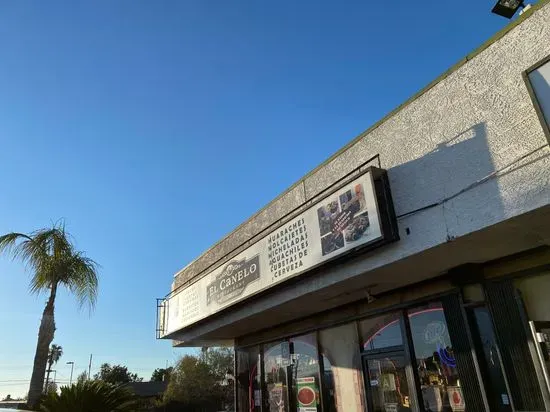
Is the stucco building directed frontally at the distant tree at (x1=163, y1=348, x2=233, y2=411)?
no

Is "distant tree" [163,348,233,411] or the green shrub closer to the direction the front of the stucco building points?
the green shrub
